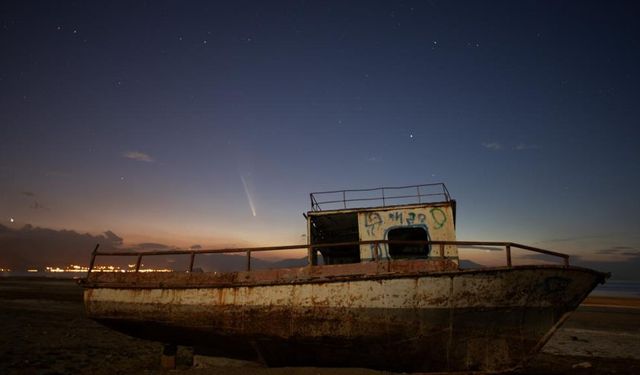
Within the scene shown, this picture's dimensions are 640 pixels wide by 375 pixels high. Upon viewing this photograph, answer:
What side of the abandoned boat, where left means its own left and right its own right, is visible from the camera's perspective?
right
